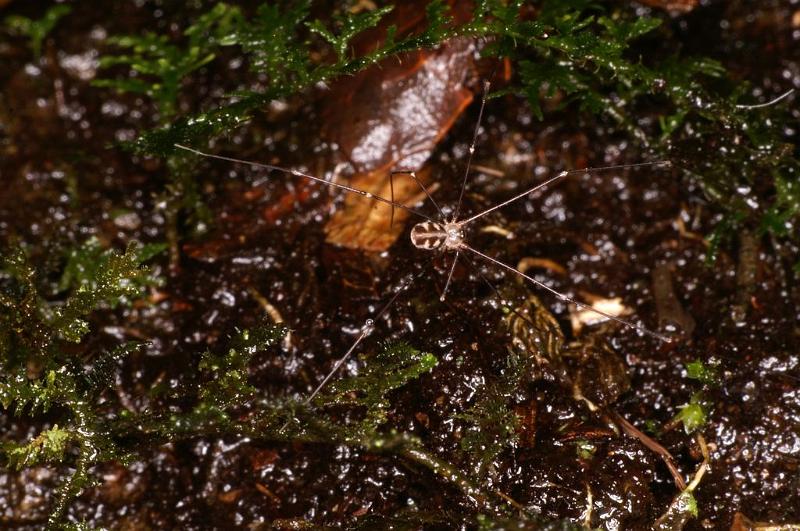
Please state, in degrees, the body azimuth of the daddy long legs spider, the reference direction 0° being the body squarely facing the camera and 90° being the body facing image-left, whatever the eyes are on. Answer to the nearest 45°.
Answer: approximately 270°

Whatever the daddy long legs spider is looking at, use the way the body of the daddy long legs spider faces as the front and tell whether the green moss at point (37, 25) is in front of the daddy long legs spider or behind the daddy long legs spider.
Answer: behind

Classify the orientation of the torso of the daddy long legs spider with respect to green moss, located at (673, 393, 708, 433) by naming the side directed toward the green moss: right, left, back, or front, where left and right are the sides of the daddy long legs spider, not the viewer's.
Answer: front
